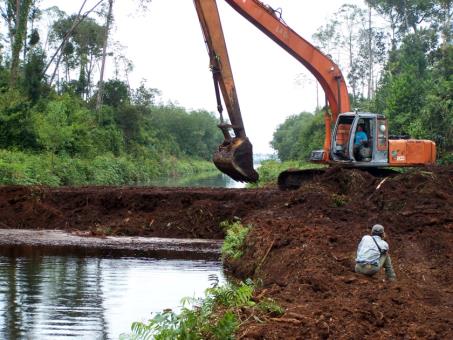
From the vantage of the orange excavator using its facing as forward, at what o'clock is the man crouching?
The man crouching is roughly at 9 o'clock from the orange excavator.

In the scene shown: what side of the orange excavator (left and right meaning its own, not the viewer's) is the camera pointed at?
left
